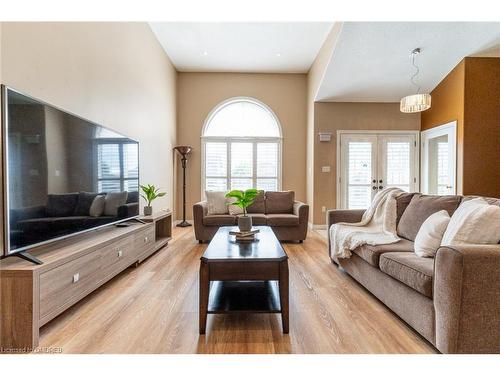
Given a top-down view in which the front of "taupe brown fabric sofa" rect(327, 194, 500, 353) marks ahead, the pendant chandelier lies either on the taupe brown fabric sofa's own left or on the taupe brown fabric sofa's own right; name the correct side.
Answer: on the taupe brown fabric sofa's own right

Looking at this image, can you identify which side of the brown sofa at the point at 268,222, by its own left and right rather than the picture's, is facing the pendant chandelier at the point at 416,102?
left

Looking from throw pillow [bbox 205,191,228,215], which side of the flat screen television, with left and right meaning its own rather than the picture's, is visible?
left

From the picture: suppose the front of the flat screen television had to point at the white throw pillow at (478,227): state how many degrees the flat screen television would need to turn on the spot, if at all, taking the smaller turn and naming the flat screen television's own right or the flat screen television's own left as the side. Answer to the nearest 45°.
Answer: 0° — it already faces it

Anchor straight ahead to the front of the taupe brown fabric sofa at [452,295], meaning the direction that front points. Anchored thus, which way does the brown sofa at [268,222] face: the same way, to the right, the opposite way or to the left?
to the left

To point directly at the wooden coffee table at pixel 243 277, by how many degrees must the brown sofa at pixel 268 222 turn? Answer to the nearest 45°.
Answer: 0° — it already faces it

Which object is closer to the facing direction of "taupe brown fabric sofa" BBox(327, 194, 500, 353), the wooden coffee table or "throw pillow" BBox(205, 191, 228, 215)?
the wooden coffee table

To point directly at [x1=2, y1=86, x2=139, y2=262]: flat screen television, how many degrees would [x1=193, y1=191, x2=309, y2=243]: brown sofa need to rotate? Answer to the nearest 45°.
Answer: approximately 45° to its right
